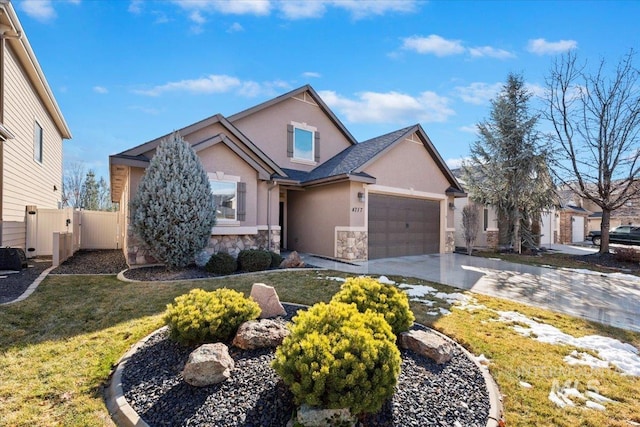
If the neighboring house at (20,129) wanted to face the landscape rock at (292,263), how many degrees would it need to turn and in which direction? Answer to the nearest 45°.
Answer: approximately 45° to its left

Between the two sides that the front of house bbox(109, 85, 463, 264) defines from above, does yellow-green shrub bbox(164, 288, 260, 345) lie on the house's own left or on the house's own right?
on the house's own right

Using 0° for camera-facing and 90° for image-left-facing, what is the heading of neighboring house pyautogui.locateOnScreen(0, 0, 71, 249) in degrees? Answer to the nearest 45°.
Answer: approximately 0°

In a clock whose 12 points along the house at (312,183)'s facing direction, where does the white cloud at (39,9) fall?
The white cloud is roughly at 4 o'clock from the house.

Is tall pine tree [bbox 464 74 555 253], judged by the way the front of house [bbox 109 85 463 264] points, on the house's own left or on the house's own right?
on the house's own left

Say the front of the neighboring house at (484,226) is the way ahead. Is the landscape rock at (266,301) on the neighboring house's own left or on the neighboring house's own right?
on the neighboring house's own right

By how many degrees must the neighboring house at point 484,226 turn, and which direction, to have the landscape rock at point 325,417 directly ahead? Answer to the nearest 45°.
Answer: approximately 45° to its right
